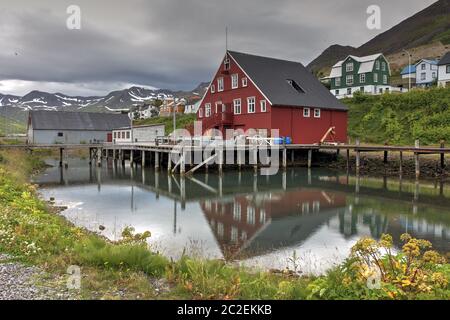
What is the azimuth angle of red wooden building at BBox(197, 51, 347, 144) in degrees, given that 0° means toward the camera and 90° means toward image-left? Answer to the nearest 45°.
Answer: approximately 45°

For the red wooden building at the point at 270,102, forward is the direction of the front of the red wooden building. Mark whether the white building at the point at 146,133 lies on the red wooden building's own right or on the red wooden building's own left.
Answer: on the red wooden building's own right
